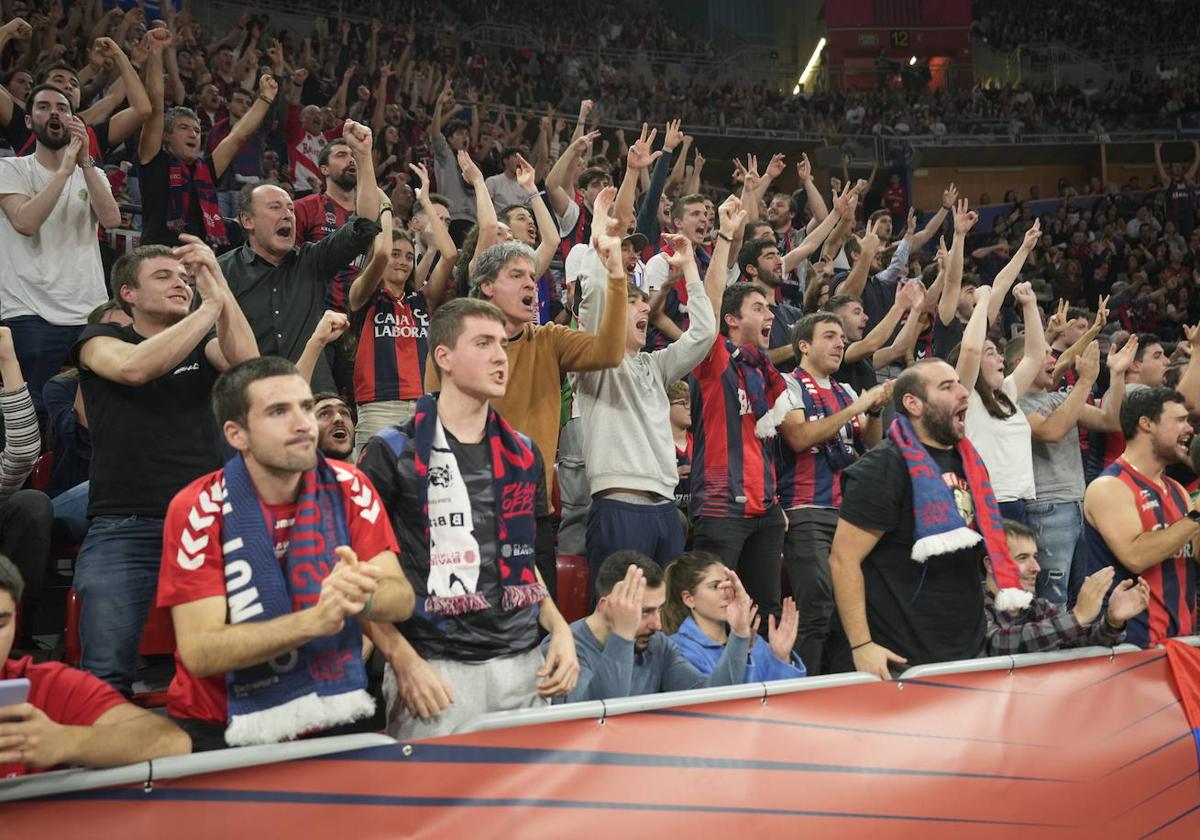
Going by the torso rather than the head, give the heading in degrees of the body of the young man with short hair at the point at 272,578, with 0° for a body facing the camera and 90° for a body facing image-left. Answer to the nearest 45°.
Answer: approximately 315°

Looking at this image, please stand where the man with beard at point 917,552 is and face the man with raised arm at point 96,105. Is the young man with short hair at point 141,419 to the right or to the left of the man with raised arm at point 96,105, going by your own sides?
left

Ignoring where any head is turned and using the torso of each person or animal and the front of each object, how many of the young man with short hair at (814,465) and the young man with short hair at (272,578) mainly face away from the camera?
0

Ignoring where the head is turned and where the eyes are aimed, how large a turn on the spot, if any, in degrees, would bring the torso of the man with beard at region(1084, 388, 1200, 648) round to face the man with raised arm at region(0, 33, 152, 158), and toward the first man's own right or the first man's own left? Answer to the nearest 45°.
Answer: approximately 135° to the first man's own right

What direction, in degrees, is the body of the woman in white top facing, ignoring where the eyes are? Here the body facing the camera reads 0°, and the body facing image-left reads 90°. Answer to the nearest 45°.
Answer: approximately 315°

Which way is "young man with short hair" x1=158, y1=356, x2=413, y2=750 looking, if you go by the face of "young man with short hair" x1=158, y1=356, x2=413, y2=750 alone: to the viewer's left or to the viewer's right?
to the viewer's right

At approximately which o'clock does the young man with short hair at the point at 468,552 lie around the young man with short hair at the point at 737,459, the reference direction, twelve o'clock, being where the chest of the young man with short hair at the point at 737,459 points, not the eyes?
the young man with short hair at the point at 468,552 is roughly at 2 o'clock from the young man with short hair at the point at 737,459.

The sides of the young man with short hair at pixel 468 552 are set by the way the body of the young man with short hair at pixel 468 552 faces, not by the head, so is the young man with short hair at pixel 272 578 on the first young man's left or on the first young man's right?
on the first young man's right

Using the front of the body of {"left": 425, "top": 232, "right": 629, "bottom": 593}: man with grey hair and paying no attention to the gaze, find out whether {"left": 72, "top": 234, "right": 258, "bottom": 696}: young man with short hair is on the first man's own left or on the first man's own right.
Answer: on the first man's own right
